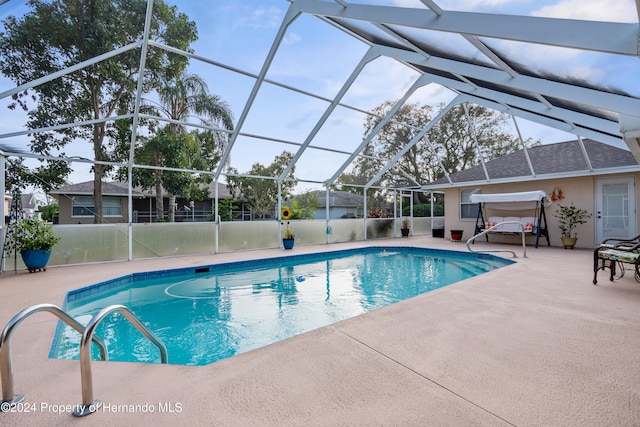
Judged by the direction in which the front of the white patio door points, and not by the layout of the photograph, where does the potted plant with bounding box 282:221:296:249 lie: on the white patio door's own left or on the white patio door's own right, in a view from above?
on the white patio door's own right

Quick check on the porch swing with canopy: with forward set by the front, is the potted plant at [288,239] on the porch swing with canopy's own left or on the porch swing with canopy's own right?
on the porch swing with canopy's own right

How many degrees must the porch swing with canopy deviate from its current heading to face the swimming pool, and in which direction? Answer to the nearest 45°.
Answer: approximately 45° to its right

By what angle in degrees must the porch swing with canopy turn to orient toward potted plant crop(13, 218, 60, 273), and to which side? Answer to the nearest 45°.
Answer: approximately 45° to its right

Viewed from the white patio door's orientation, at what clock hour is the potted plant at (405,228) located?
The potted plant is roughly at 3 o'clock from the white patio door.

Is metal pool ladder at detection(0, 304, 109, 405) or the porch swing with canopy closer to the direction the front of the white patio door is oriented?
the metal pool ladder

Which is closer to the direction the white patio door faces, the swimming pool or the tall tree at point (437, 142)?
the swimming pool

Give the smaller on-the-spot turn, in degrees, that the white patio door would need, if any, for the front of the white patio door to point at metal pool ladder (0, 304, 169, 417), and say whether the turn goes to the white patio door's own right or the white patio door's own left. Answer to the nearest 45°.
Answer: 0° — it already faces it

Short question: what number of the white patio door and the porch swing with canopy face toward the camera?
2

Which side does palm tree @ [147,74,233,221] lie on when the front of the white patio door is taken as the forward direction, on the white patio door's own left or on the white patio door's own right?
on the white patio door's own right

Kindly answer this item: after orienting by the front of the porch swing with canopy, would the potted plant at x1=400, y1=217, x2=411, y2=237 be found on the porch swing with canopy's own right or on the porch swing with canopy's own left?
on the porch swing with canopy's own right

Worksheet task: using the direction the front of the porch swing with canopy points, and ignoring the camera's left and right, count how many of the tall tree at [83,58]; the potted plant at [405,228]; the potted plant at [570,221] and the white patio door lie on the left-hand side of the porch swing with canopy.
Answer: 2
